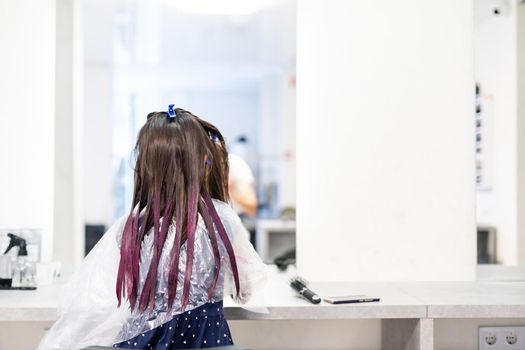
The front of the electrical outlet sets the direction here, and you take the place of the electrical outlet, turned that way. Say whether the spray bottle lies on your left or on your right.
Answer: on your right

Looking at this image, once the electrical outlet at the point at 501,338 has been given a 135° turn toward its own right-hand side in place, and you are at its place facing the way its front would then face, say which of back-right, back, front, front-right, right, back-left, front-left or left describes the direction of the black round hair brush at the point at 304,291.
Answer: left

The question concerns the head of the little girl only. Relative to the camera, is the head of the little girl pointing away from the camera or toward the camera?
away from the camera

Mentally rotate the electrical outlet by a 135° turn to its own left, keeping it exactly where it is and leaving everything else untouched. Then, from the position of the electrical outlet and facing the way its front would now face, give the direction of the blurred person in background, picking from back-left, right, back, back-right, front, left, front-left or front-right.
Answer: left

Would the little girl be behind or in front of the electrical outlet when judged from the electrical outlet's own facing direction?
in front

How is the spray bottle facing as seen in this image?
to the viewer's left

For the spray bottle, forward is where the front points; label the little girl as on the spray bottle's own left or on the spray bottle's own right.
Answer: on the spray bottle's own left

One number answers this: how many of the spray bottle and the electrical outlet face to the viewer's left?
1

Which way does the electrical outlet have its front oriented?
toward the camera
